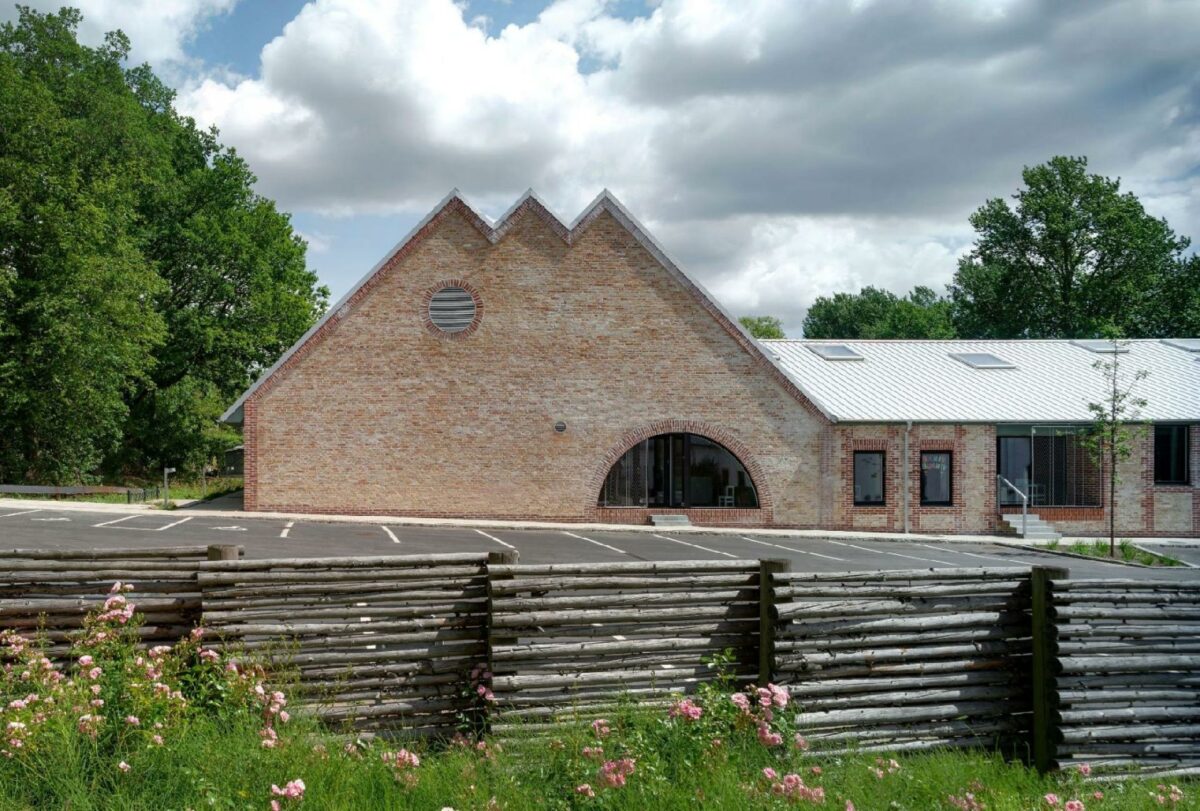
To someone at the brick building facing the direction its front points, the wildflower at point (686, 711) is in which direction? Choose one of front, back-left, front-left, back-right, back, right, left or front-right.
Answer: front

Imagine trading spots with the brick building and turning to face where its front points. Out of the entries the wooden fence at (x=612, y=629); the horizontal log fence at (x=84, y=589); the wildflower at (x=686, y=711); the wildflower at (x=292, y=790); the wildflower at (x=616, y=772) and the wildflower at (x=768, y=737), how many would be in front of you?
6

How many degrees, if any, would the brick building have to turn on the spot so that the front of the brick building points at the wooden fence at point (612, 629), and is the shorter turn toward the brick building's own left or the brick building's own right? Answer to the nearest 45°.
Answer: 0° — it already faces it

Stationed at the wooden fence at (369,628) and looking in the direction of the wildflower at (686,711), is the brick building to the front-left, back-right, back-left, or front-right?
back-left

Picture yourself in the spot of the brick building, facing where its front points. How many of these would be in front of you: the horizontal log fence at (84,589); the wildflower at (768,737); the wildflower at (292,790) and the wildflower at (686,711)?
4

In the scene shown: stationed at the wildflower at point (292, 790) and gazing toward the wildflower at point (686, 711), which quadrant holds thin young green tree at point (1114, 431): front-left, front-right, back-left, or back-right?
front-left

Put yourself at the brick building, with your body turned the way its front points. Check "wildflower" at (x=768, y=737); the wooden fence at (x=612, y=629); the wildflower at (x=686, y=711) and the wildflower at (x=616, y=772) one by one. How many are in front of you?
4

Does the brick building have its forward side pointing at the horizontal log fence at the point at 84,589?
yes

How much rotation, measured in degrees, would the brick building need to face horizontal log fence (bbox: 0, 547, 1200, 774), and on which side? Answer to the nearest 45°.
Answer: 0° — it already faces it

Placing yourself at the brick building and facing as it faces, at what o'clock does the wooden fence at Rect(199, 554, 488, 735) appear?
The wooden fence is roughly at 12 o'clock from the brick building.

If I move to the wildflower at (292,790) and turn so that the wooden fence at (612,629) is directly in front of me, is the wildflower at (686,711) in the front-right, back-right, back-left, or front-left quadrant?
front-right

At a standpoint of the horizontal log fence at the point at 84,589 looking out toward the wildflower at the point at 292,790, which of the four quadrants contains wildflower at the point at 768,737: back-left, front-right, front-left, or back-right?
front-left

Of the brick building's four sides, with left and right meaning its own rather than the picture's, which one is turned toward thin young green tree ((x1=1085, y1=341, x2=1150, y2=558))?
left

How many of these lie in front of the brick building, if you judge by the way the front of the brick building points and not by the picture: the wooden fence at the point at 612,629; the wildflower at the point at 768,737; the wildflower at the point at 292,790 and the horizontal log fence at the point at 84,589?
4

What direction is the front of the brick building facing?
toward the camera

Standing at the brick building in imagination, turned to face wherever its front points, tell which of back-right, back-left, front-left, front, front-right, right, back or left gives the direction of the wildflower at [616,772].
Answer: front

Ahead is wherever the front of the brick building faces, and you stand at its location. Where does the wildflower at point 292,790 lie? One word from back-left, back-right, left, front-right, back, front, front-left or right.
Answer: front
